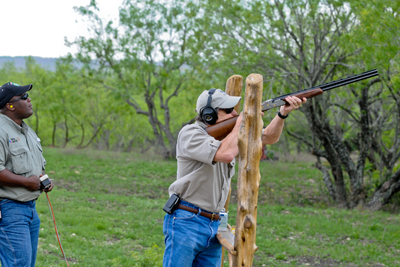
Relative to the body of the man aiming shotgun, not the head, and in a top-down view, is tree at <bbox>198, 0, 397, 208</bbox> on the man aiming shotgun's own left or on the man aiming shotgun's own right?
on the man aiming shotgun's own left

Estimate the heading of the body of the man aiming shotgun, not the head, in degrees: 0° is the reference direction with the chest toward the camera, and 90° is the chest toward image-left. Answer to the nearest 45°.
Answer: approximately 270°

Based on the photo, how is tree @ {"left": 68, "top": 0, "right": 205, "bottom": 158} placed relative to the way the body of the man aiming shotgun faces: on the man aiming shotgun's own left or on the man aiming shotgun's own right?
on the man aiming shotgun's own left
